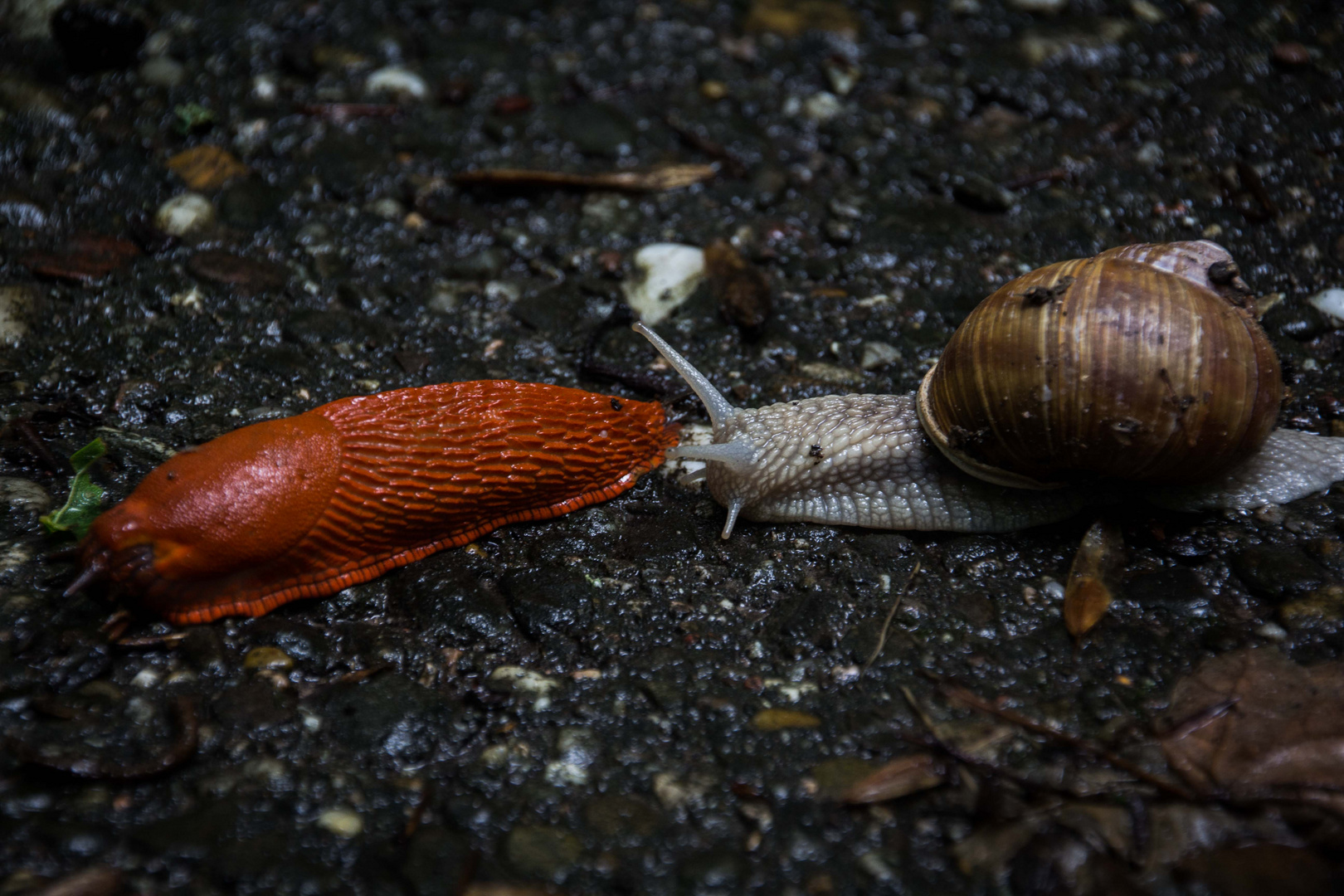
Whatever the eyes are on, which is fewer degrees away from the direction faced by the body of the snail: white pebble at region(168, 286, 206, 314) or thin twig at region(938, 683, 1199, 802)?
the white pebble

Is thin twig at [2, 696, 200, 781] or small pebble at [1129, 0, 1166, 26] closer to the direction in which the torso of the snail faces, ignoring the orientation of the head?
the thin twig

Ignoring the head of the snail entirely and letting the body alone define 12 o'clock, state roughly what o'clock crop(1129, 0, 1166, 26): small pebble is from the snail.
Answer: The small pebble is roughly at 3 o'clock from the snail.

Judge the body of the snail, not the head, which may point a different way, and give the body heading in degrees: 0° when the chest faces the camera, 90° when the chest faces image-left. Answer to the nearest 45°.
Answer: approximately 90°

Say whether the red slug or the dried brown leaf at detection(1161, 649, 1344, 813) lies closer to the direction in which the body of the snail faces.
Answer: the red slug

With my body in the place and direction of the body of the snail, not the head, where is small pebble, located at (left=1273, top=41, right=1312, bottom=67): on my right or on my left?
on my right

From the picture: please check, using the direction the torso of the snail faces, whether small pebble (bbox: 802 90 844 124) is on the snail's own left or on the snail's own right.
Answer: on the snail's own right
